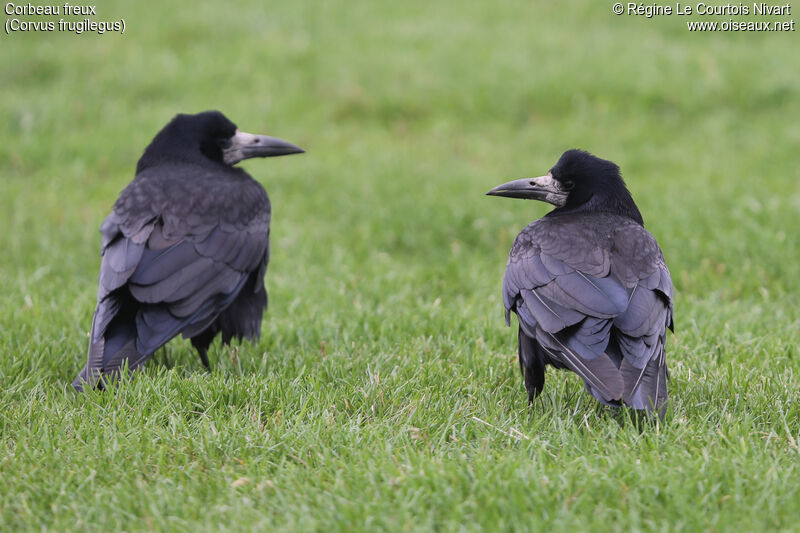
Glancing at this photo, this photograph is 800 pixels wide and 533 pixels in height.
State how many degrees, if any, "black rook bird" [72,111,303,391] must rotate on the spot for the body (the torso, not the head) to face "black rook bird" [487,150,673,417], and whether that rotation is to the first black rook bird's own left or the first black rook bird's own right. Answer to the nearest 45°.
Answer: approximately 90° to the first black rook bird's own right

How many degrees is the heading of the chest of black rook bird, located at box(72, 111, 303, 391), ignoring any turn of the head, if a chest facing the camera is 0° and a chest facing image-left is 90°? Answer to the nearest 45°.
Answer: approximately 225°
